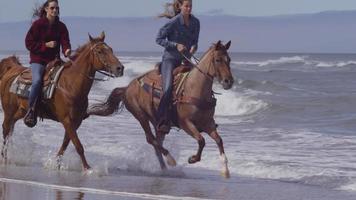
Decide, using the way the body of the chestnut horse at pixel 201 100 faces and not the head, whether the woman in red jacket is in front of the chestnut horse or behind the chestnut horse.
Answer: behind

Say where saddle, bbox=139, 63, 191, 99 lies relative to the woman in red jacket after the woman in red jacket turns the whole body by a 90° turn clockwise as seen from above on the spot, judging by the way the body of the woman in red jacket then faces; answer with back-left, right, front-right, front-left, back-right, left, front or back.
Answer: back-left

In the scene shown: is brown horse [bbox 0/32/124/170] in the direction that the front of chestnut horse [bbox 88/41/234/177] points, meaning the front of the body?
no

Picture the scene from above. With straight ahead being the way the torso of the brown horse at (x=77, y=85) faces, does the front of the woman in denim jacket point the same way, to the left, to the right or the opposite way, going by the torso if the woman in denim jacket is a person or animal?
the same way

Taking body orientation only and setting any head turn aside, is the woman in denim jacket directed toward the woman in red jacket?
no

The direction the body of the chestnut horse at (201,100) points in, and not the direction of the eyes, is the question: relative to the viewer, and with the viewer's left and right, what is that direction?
facing the viewer and to the right of the viewer

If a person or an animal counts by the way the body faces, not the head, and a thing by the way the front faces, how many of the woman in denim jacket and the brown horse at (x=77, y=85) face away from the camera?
0

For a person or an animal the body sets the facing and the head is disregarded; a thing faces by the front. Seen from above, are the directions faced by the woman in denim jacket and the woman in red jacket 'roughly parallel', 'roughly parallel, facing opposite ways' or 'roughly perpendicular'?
roughly parallel

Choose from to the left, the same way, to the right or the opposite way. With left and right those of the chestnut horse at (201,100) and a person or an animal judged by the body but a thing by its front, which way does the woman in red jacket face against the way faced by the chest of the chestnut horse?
the same way

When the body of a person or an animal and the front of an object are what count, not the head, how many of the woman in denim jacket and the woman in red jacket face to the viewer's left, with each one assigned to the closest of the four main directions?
0

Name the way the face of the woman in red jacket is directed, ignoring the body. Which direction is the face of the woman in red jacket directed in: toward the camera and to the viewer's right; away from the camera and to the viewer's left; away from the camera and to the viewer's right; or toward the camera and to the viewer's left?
toward the camera and to the viewer's right
